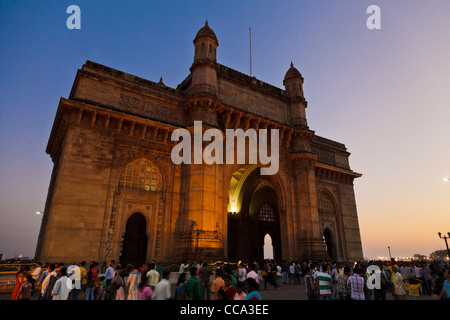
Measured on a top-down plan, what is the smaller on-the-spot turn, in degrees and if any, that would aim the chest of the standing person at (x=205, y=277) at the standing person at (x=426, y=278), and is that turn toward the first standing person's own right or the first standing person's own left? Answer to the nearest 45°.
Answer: approximately 90° to the first standing person's own right

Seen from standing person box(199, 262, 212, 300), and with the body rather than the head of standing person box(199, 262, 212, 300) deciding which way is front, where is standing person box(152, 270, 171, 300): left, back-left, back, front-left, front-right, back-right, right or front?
back

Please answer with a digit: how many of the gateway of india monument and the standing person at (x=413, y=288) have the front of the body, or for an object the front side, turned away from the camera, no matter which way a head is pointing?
1

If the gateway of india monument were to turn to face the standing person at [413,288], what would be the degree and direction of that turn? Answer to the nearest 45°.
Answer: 0° — it already faces them

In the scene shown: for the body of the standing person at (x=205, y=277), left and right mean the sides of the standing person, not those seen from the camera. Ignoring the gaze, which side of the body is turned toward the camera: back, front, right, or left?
back

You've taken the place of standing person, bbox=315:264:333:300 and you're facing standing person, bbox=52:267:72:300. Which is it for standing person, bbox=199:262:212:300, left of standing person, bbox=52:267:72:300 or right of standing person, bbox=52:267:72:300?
right

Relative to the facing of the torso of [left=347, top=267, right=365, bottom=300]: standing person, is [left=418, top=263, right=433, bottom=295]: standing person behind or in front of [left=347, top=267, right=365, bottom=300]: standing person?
in front

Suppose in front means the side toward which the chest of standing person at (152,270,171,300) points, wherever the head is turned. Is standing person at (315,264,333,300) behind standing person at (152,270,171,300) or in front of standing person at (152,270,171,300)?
in front

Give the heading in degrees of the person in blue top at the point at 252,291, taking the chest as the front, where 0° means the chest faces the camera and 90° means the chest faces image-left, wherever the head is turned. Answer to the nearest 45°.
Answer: approximately 180°
